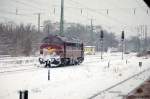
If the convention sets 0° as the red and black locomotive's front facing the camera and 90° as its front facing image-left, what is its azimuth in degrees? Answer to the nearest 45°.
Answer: approximately 45°
